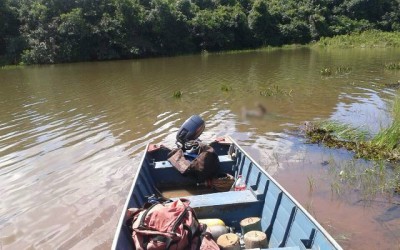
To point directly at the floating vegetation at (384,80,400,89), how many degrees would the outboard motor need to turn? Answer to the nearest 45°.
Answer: approximately 180°

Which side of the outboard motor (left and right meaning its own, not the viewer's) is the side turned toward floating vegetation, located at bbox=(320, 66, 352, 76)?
back

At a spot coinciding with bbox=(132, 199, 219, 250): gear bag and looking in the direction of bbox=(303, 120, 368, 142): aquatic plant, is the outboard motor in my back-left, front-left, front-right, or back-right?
front-left

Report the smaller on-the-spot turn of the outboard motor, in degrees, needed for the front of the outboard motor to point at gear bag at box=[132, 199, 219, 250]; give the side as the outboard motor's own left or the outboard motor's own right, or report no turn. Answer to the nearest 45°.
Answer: approximately 45° to the outboard motor's own left

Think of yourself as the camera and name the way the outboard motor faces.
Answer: facing the viewer and to the left of the viewer

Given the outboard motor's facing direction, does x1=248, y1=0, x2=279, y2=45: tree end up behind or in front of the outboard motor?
behind
